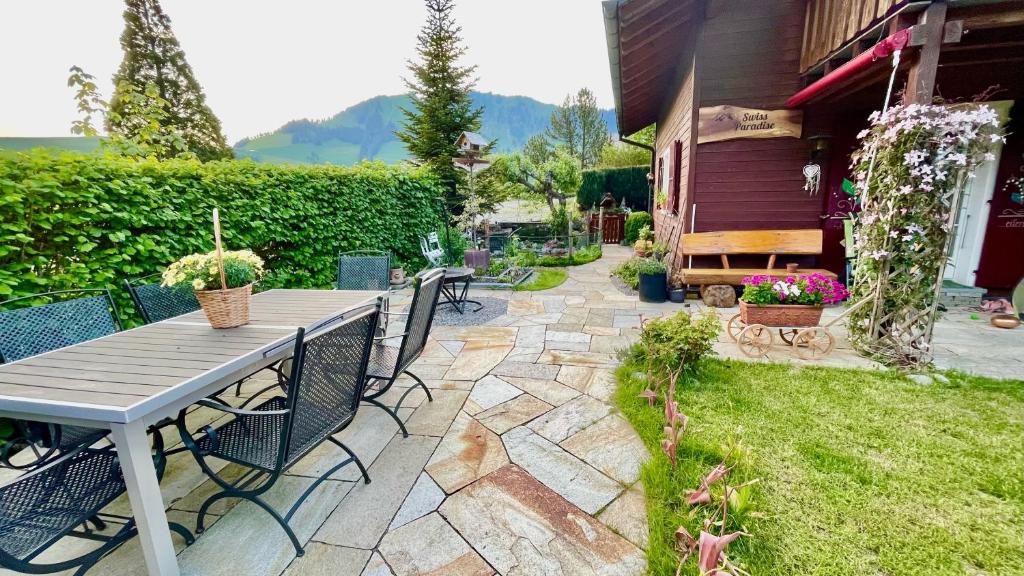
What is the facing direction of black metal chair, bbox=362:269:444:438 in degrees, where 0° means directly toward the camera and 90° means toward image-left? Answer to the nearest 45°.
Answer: approximately 135°

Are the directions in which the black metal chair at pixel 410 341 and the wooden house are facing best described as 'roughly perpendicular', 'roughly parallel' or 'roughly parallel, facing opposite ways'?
roughly perpendicular

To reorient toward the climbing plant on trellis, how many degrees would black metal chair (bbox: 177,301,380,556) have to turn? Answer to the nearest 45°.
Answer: approximately 135° to its right

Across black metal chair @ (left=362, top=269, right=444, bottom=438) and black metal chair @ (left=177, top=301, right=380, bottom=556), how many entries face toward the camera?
0

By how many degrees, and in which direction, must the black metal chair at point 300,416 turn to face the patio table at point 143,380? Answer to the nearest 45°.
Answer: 0° — it already faces it

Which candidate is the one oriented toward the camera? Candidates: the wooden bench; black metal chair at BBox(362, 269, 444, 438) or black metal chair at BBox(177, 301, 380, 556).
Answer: the wooden bench

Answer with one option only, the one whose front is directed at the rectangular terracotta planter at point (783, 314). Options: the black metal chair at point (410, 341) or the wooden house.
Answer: the wooden house

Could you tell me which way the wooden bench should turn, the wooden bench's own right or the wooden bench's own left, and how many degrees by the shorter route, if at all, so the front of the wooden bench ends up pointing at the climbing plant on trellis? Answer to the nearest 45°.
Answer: approximately 45° to the wooden bench's own left

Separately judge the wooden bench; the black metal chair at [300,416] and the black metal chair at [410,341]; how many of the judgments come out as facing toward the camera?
1

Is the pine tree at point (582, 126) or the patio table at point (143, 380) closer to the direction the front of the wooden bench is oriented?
the patio table

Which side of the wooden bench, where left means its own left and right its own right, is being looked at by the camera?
front

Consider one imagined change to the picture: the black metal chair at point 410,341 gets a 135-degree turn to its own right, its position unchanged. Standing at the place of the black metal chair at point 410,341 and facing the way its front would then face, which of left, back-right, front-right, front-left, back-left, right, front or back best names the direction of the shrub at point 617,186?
front-left

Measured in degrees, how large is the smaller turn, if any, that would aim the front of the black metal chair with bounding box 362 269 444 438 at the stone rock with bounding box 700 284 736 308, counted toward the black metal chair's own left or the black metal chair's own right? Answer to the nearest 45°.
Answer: approximately 90° to the black metal chair's own right

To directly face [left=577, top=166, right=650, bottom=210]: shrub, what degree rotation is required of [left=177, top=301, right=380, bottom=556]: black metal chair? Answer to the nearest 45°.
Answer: approximately 90° to its right

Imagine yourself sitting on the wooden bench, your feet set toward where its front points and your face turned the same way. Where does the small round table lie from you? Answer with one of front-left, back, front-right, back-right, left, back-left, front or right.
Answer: front-right
